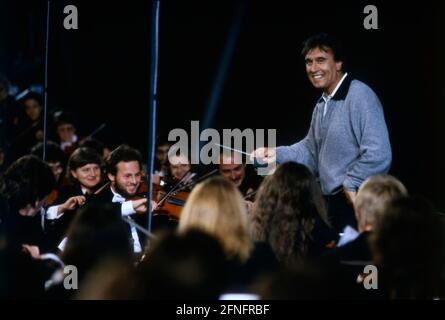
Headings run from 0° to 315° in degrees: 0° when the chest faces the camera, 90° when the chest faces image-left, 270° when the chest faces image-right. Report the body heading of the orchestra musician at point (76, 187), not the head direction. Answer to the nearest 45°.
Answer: approximately 315°

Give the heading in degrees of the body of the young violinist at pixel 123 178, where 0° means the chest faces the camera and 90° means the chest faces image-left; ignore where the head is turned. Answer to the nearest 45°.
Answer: approximately 315°
